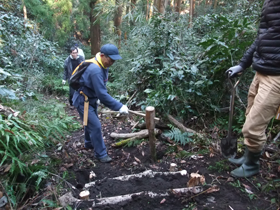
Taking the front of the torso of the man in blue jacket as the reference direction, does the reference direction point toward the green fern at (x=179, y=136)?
yes

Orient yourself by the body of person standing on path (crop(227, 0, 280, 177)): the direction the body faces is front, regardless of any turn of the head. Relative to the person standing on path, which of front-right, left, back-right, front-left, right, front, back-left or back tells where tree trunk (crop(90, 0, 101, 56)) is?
front-right

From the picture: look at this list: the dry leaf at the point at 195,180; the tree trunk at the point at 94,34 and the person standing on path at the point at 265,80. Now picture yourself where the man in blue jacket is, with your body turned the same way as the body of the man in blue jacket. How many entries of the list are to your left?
1

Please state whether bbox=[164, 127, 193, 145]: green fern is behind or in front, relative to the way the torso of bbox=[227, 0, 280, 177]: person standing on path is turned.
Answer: in front

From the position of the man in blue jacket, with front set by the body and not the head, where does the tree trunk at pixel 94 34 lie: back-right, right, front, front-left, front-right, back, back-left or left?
left

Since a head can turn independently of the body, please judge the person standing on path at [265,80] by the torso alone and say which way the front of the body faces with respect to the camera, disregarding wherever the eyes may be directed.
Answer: to the viewer's left

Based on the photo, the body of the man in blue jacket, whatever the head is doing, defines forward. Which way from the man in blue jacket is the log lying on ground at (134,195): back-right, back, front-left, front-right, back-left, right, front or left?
right

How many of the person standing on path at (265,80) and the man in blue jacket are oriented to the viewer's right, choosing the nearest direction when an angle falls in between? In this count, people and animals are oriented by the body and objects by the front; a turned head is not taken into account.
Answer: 1

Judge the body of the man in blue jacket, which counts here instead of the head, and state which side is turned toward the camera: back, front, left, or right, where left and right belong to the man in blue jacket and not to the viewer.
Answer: right
